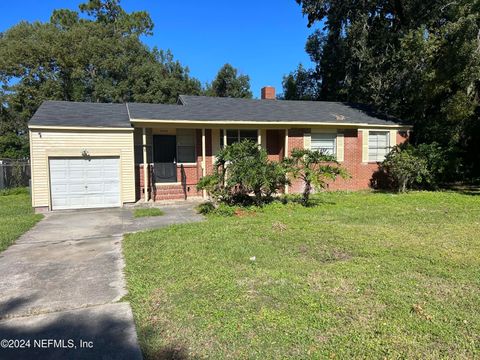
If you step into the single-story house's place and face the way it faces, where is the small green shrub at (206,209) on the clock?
The small green shrub is roughly at 11 o'clock from the single-story house.

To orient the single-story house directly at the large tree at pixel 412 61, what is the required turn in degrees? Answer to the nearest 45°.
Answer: approximately 90° to its left

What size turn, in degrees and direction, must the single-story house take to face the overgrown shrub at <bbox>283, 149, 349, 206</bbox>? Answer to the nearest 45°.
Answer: approximately 45° to its left

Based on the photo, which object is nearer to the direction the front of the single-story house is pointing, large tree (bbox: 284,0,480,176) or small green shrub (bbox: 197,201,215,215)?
the small green shrub

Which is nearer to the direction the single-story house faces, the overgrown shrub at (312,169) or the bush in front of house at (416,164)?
the overgrown shrub

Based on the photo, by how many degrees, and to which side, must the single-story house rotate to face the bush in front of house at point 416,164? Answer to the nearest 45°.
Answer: approximately 90° to its left

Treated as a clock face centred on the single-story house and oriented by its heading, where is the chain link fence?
The chain link fence is roughly at 4 o'clock from the single-story house.

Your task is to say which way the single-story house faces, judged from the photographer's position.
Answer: facing the viewer

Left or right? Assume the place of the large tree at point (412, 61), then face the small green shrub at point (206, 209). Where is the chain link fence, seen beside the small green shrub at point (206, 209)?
right

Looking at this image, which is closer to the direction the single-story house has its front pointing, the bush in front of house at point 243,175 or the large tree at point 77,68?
the bush in front of house
